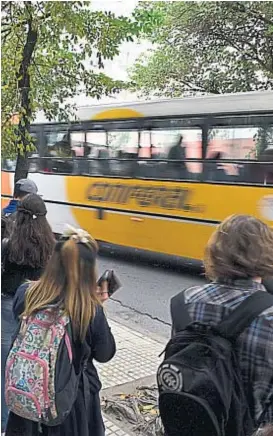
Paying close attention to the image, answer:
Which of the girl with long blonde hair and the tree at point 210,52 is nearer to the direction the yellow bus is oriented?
the tree

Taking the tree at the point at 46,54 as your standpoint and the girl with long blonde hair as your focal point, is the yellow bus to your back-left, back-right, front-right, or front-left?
back-left
